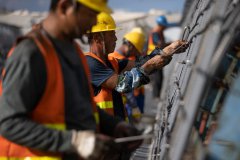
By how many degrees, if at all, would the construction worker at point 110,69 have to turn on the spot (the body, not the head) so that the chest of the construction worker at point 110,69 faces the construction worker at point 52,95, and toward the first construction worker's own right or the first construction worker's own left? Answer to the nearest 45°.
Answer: approximately 90° to the first construction worker's own right

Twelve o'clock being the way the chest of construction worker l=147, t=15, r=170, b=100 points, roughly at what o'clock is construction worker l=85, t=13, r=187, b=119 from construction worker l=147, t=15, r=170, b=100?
construction worker l=85, t=13, r=187, b=119 is roughly at 3 o'clock from construction worker l=147, t=15, r=170, b=100.

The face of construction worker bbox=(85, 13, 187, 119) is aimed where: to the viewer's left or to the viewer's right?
to the viewer's right

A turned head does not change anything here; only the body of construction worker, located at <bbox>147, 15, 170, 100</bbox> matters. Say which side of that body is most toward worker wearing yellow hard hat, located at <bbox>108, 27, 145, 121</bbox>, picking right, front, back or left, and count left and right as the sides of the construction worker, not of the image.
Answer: right

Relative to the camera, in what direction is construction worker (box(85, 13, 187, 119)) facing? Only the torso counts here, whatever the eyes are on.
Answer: to the viewer's right

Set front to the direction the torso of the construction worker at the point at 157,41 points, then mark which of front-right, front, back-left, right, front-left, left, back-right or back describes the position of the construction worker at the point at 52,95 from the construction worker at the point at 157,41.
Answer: right

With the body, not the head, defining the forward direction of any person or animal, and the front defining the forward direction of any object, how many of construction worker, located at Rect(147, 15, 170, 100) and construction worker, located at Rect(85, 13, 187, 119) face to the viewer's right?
2

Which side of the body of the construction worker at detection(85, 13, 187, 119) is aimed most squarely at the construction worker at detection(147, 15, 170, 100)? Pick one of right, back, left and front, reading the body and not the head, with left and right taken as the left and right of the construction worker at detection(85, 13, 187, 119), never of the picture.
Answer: left

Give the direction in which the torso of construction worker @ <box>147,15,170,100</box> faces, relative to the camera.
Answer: to the viewer's right

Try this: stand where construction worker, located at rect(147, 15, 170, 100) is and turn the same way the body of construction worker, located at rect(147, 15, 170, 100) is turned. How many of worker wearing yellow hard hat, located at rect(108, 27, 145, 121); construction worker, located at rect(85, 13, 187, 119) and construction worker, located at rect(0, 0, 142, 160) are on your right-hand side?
3

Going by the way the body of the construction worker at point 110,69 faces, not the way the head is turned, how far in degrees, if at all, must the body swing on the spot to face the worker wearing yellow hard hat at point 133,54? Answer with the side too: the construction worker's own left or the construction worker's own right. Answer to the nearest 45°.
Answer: approximately 90° to the construction worker's own left
